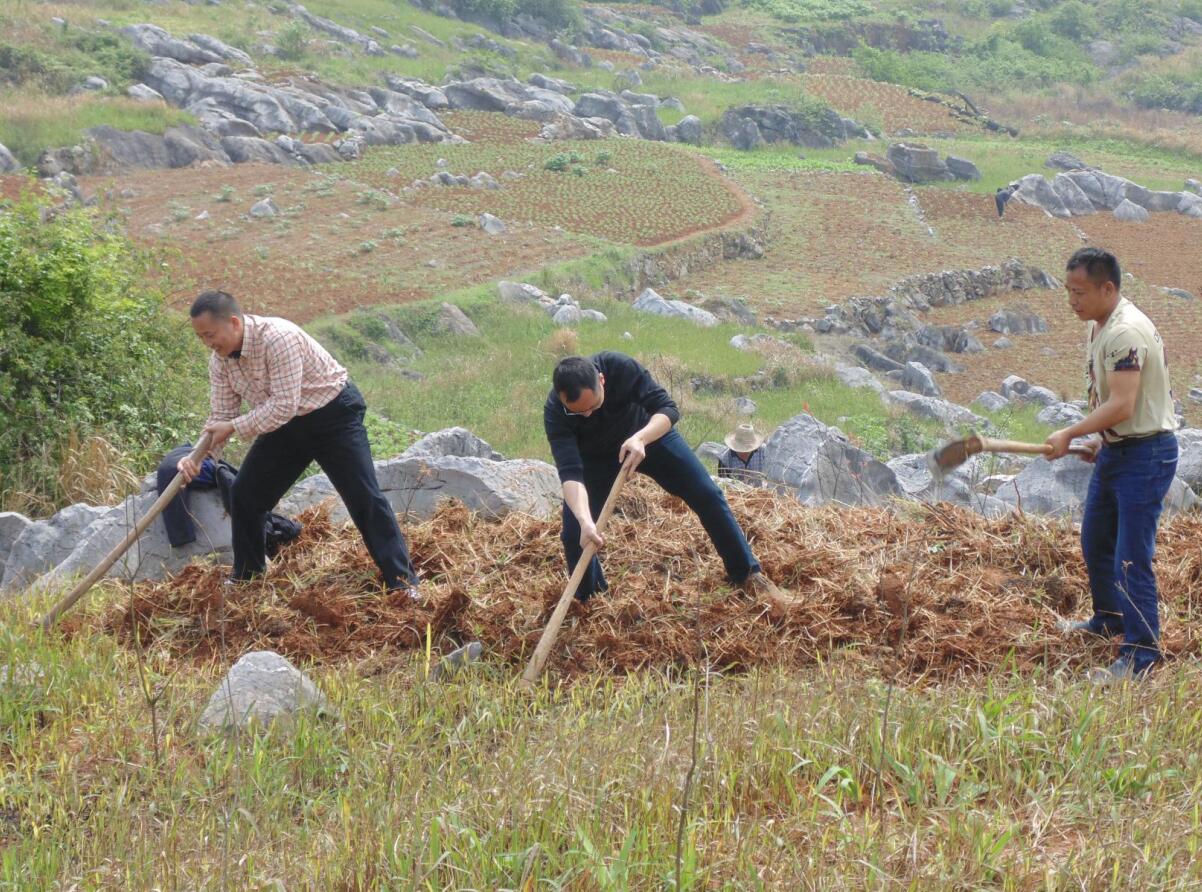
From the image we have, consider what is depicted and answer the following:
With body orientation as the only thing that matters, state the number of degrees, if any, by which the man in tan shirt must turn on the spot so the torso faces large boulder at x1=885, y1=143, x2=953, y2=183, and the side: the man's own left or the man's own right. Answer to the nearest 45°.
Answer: approximately 90° to the man's own right

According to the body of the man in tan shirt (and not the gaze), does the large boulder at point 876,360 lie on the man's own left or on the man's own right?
on the man's own right

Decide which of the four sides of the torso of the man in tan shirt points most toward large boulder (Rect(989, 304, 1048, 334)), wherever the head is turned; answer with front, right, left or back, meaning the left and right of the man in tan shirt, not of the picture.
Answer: right

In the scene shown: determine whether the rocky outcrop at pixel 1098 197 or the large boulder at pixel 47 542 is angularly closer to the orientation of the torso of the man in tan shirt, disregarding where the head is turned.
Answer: the large boulder

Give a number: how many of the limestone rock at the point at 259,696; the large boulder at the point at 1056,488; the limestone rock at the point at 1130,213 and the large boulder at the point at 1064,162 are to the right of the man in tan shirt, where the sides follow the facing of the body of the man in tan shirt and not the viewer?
3

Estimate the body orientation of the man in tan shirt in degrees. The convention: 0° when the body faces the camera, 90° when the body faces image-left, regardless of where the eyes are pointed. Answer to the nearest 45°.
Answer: approximately 90°

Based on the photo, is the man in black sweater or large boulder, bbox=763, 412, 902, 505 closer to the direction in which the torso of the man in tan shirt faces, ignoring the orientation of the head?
the man in black sweater

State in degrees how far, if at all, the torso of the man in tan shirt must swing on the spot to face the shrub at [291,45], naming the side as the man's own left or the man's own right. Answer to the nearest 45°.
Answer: approximately 45° to the man's own right

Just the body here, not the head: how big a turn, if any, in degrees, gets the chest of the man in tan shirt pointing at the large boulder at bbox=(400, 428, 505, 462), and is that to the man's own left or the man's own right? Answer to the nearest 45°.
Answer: approximately 45° to the man's own right

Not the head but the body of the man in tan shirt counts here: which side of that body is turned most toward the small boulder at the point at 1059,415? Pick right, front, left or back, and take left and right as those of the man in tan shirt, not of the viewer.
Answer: right

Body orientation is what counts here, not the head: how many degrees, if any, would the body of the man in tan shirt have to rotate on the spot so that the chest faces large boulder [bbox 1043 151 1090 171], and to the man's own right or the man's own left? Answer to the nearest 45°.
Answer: approximately 90° to the man's own right
